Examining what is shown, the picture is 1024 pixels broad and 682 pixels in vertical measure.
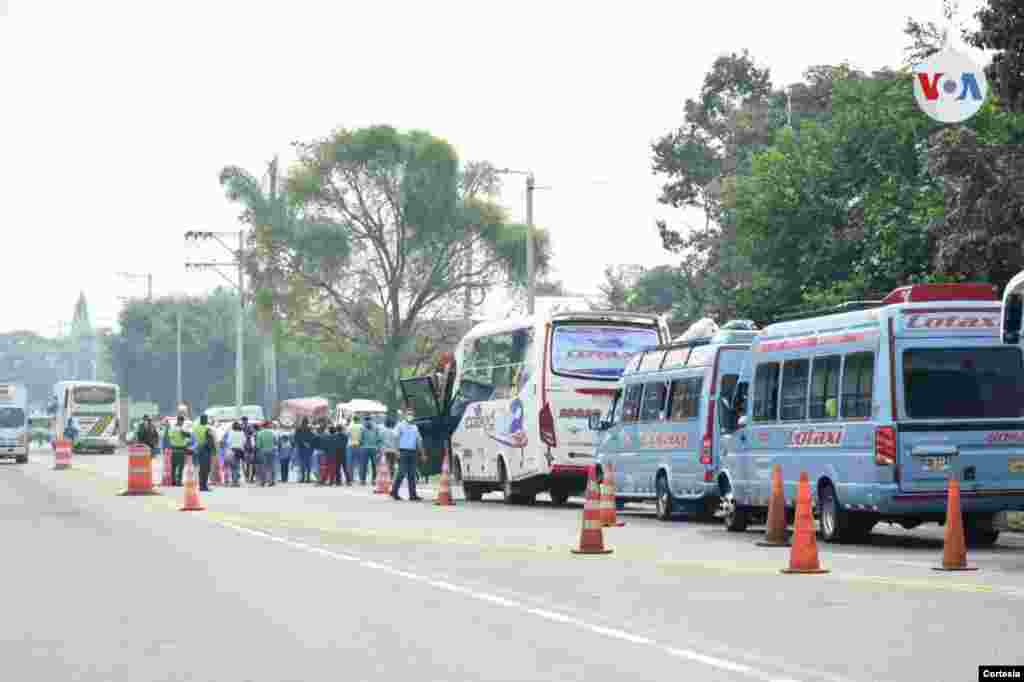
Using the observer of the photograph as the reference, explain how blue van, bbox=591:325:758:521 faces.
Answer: facing away from the viewer and to the left of the viewer

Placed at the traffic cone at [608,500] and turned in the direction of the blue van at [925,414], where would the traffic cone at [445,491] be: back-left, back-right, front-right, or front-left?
back-left

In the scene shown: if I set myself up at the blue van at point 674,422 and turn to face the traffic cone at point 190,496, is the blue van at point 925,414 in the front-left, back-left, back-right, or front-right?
back-left

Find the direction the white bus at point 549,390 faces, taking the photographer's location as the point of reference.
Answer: facing away from the viewer and to the left of the viewer

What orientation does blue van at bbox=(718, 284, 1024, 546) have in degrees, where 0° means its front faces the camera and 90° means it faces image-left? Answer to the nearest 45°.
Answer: approximately 135°

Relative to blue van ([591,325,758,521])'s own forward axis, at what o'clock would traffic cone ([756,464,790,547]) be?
The traffic cone is roughly at 7 o'clock from the blue van.

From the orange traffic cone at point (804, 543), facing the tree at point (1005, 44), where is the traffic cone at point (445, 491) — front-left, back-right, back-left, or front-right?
front-left

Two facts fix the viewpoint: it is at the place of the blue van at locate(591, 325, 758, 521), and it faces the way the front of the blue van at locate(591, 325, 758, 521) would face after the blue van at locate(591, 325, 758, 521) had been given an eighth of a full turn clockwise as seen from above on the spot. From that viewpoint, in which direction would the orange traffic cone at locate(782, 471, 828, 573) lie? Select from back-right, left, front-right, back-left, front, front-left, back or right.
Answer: back

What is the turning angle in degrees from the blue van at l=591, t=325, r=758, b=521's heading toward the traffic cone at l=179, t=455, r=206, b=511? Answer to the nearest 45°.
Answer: approximately 45° to its left
